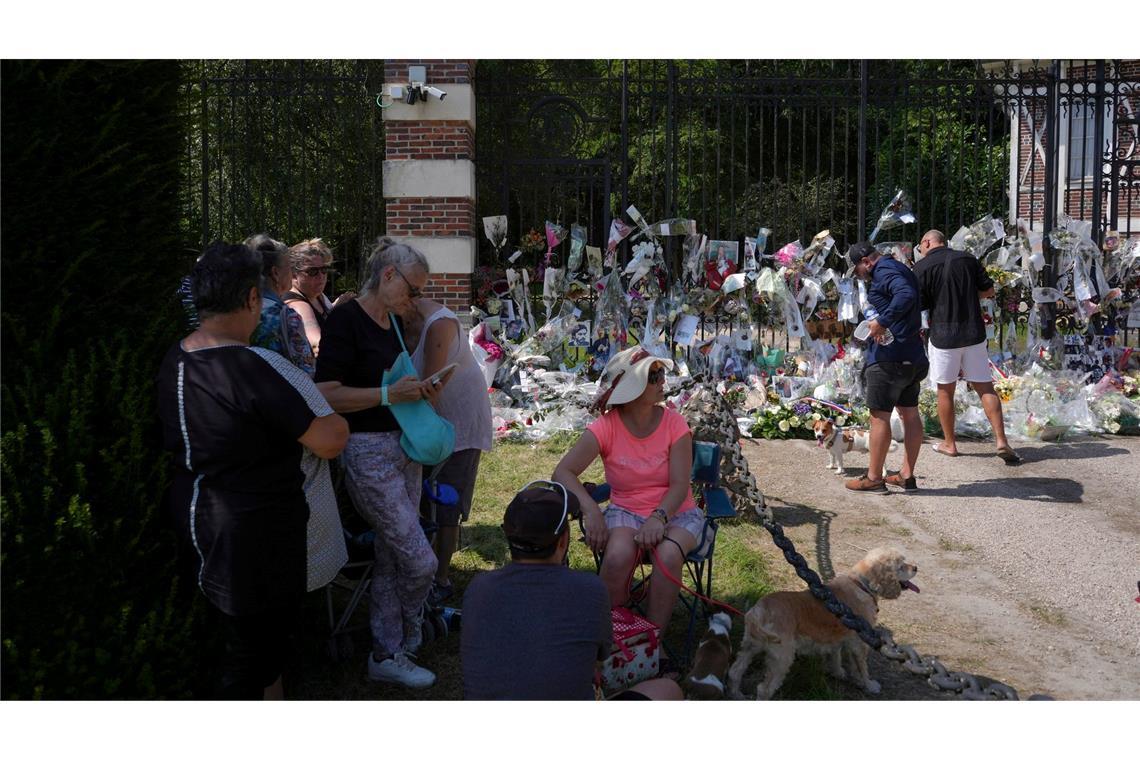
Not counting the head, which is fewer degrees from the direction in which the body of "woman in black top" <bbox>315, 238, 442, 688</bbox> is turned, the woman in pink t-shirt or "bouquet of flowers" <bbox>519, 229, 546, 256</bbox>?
the woman in pink t-shirt

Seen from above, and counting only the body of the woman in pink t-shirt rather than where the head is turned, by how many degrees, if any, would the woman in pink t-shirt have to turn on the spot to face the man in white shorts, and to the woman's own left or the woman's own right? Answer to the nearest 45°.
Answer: approximately 135° to the woman's own left

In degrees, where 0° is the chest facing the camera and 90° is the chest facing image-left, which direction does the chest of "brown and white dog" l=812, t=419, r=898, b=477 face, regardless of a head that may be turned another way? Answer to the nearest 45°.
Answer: approximately 90°

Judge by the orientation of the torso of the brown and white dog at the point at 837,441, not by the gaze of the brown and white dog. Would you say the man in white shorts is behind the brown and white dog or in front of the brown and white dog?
behind

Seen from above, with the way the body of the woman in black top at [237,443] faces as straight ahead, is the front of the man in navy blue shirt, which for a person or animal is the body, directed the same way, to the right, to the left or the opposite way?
to the left
